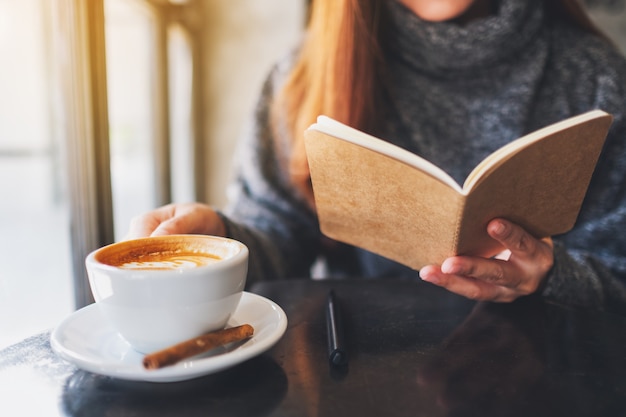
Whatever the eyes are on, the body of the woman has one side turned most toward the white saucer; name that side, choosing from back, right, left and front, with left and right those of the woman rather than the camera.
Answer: front

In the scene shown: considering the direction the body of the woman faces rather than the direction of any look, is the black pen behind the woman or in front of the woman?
in front

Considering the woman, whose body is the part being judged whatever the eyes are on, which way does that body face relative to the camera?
toward the camera

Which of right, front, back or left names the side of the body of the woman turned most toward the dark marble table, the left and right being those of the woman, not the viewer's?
front
